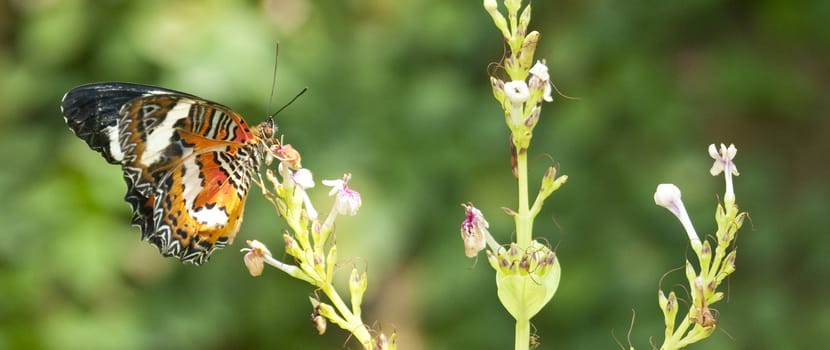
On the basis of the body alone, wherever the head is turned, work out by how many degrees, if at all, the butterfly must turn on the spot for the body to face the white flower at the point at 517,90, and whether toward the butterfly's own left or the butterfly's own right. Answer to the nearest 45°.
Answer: approximately 45° to the butterfly's own right

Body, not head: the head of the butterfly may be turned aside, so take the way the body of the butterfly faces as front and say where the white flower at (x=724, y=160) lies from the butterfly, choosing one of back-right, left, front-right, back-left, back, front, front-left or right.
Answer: front-right

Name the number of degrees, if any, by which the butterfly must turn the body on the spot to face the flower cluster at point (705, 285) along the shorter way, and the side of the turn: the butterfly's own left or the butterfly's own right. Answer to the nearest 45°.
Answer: approximately 45° to the butterfly's own right

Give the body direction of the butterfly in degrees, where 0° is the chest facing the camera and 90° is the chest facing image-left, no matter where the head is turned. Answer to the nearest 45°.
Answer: approximately 270°

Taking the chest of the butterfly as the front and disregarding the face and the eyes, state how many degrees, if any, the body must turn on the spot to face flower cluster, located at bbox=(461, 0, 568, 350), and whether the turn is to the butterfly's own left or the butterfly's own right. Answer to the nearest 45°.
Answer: approximately 45° to the butterfly's own right
